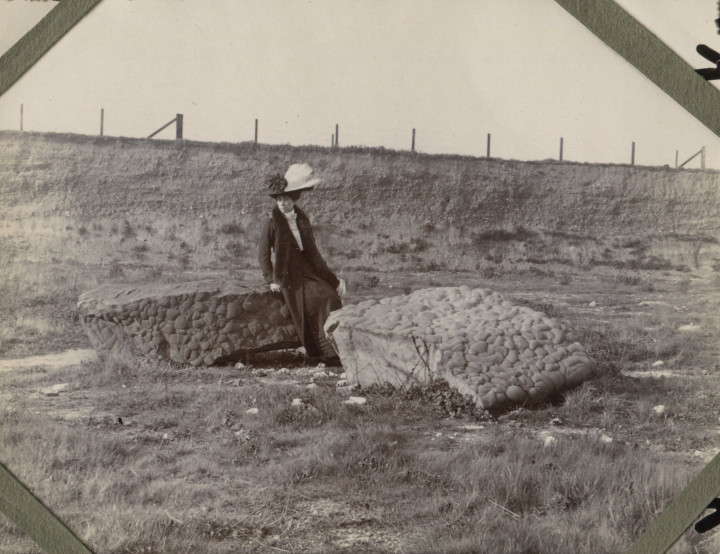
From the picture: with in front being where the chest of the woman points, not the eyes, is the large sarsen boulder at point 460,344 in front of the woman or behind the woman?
in front

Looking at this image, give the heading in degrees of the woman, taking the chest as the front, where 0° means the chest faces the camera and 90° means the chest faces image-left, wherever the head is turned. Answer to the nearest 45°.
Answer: approximately 315°

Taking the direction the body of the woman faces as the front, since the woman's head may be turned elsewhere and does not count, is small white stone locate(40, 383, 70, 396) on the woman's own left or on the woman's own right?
on the woman's own right
